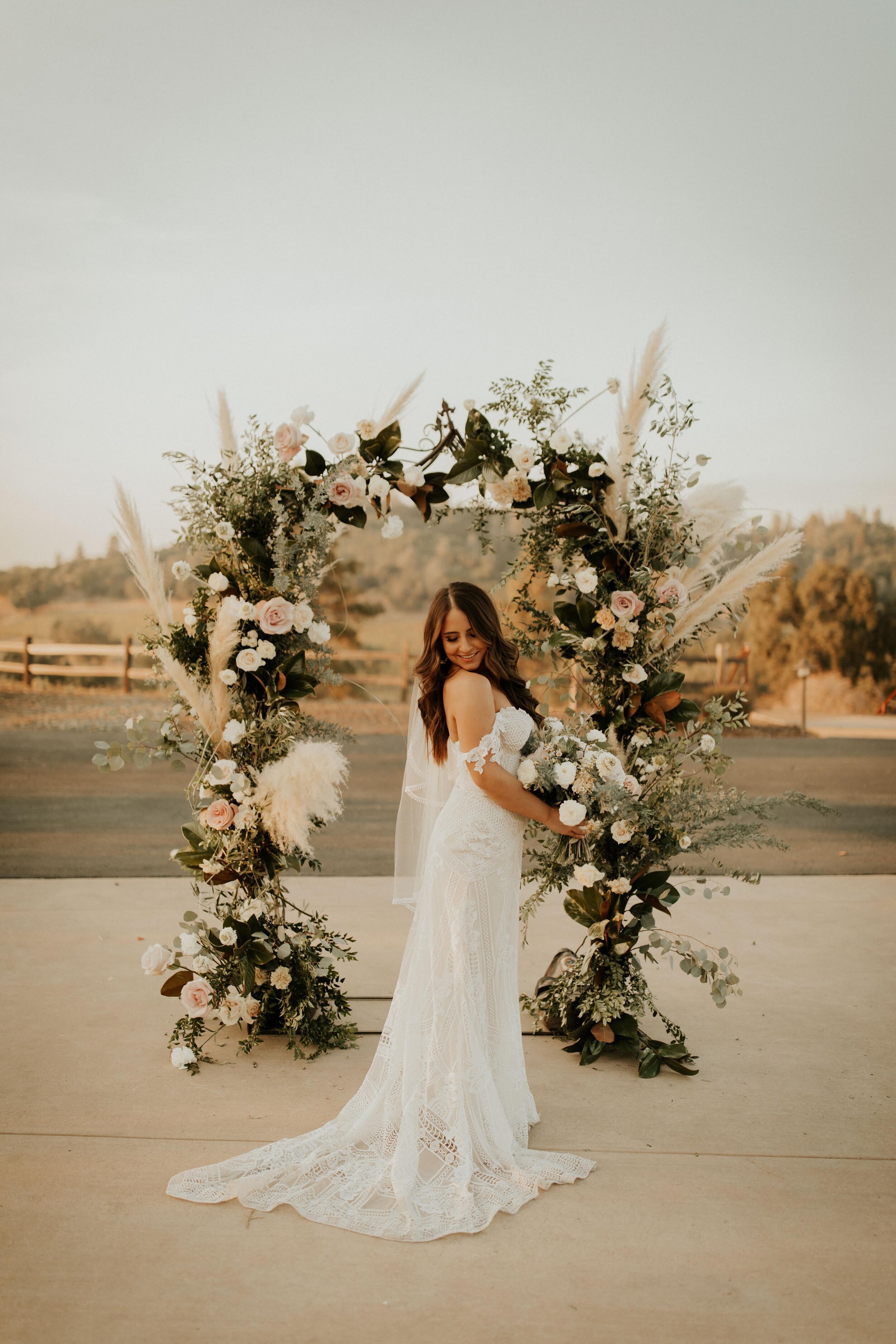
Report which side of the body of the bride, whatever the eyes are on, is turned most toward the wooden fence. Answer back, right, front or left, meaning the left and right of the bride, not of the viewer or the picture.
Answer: left

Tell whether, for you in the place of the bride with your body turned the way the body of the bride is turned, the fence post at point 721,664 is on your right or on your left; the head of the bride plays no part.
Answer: on your left

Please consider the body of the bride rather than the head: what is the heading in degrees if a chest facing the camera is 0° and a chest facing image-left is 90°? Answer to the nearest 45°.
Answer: approximately 270°
